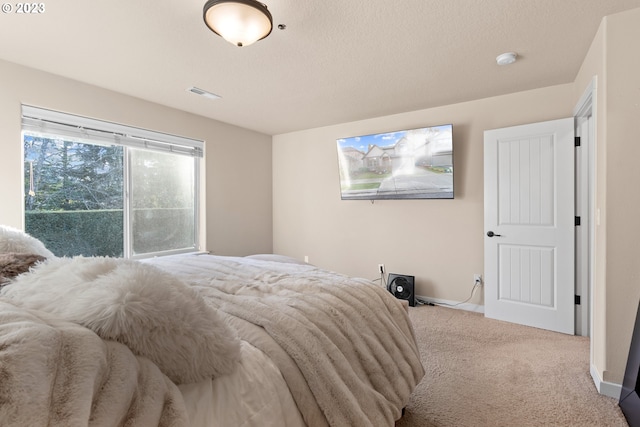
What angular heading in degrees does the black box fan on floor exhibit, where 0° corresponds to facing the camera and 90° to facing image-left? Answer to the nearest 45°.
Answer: approximately 45°
